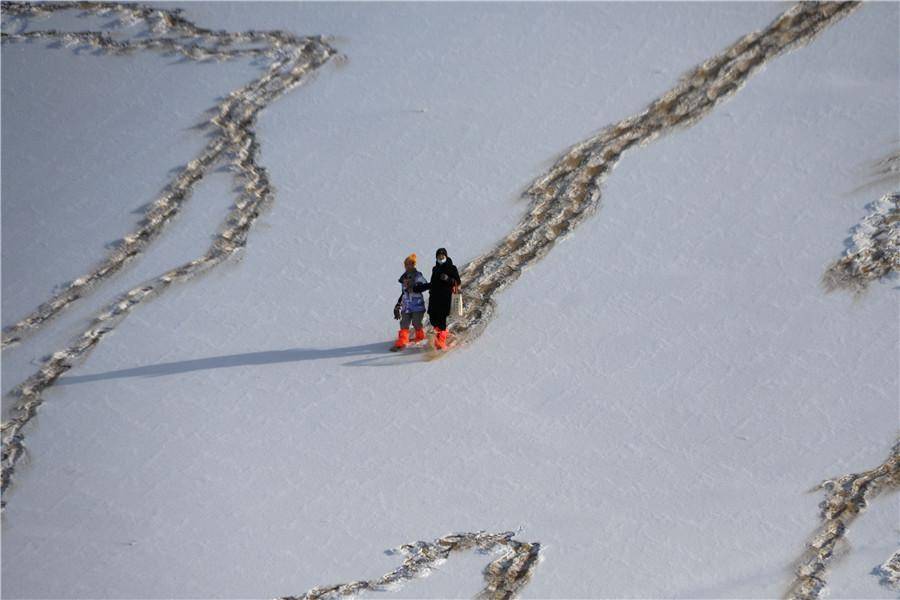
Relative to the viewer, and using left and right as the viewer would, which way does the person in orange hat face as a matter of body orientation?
facing the viewer and to the left of the viewer
